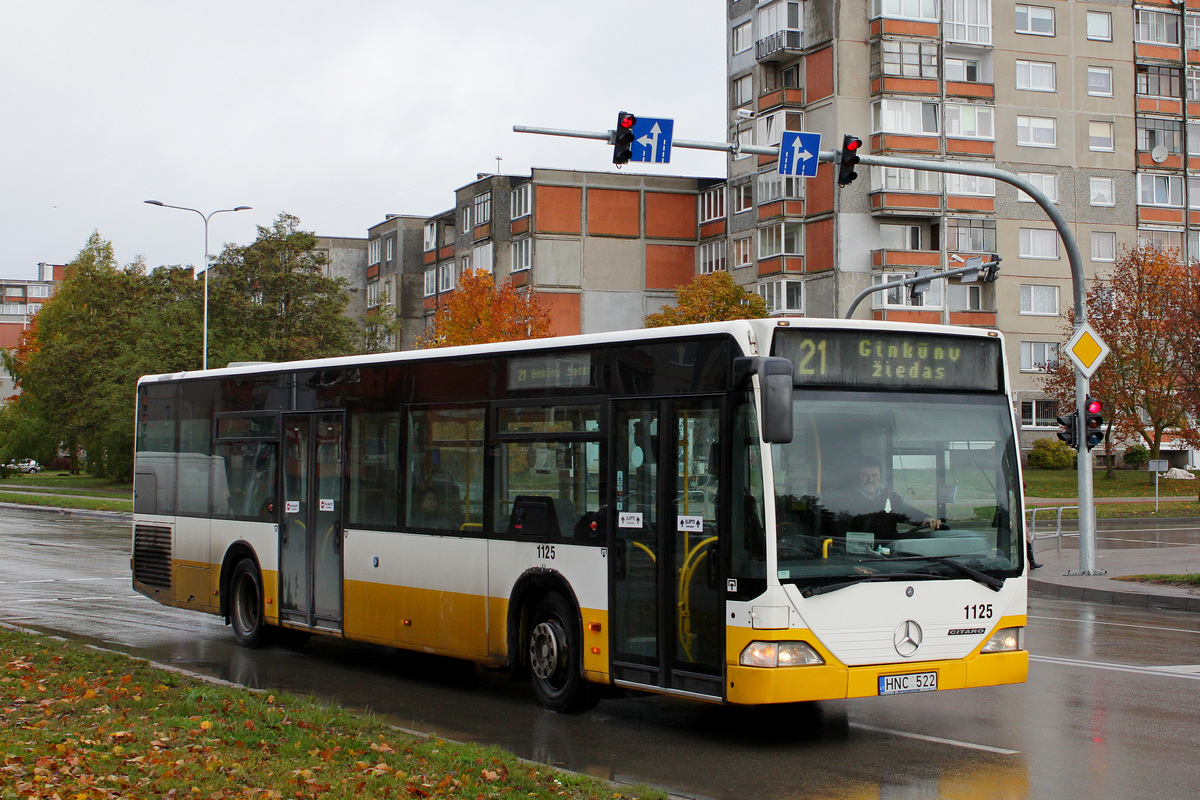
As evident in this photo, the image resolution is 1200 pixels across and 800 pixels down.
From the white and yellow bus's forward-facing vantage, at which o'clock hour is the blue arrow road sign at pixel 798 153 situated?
The blue arrow road sign is roughly at 8 o'clock from the white and yellow bus.

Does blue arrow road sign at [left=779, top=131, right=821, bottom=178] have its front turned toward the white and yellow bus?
yes

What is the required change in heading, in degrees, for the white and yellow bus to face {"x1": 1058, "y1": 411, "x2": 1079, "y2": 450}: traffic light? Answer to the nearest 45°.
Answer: approximately 90° to its left

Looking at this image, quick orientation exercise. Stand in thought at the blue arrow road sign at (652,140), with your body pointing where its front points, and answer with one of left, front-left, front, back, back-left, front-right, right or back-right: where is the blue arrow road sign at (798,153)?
back-left

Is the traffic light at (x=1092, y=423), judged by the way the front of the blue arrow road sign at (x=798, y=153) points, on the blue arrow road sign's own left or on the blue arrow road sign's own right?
on the blue arrow road sign's own left

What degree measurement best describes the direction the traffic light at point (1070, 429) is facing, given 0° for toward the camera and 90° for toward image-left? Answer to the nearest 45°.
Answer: approximately 90°

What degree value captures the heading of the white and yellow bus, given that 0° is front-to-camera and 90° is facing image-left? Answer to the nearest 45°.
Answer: approximately 315°
